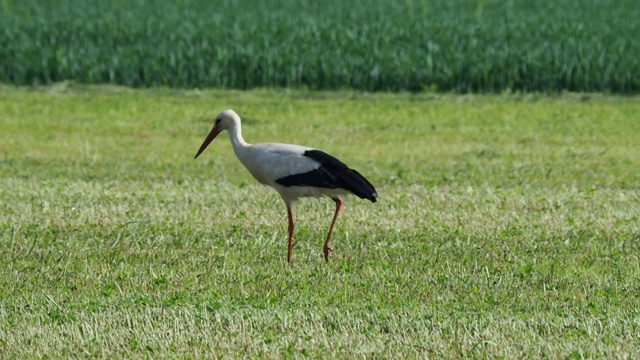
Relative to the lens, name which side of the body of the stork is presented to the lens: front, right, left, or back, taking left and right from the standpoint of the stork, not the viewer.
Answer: left
